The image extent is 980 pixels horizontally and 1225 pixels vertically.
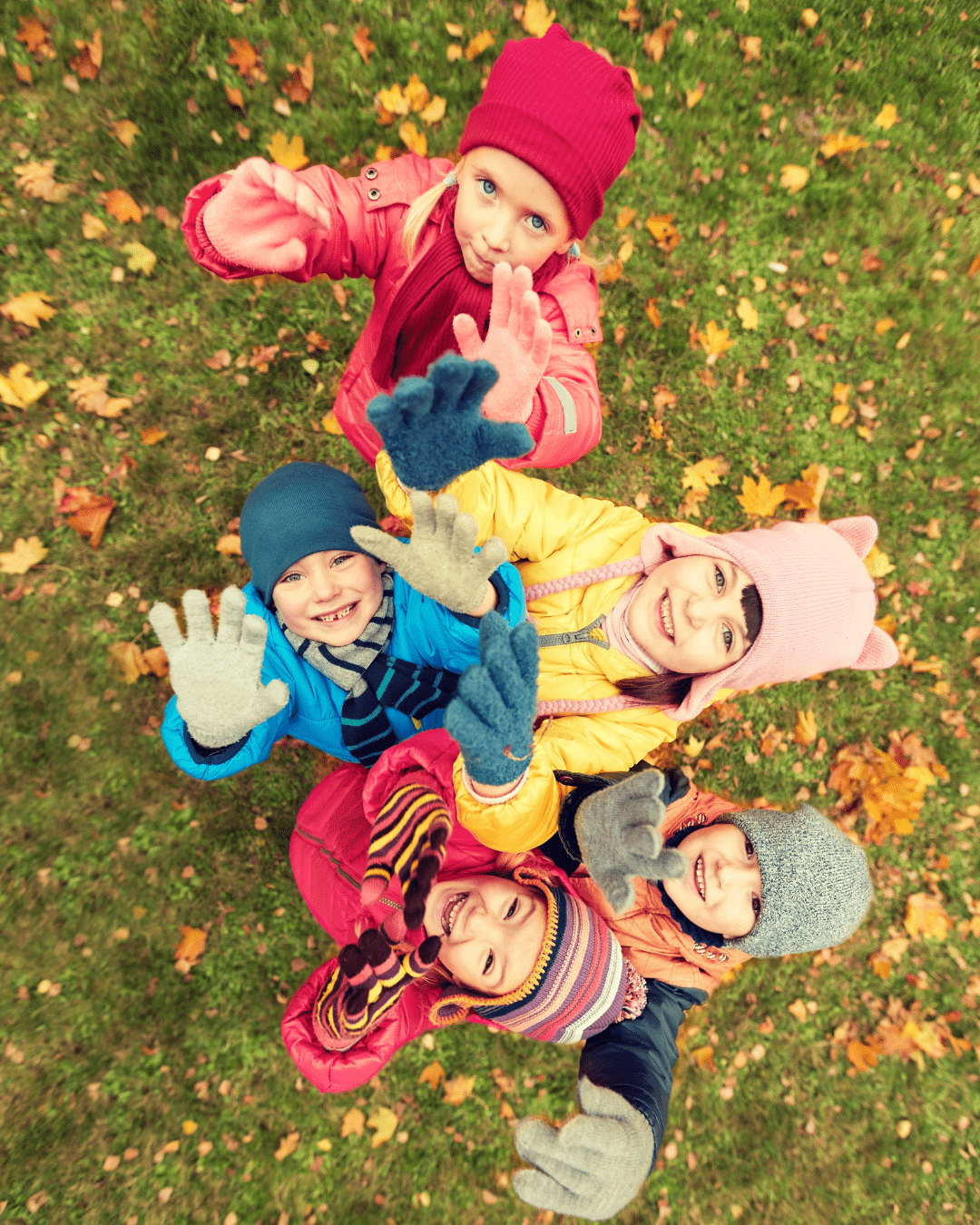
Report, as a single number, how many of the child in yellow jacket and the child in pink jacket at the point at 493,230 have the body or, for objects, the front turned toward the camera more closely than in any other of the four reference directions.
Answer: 2

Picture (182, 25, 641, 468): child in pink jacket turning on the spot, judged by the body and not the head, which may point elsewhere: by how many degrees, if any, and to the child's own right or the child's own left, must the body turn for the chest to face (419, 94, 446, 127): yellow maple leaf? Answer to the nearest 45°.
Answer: approximately 180°

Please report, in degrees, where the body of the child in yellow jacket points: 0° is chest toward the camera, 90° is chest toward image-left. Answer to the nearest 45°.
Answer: approximately 0°

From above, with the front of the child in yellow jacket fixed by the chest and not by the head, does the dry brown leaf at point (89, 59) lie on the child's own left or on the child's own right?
on the child's own right

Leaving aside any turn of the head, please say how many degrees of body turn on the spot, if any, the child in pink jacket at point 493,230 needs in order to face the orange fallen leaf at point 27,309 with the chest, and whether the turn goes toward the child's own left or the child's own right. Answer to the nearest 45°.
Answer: approximately 135° to the child's own right

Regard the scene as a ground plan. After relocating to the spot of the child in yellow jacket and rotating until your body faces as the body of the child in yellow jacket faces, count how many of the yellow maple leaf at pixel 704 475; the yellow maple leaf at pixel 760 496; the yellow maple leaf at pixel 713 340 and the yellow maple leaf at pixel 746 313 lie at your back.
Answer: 4

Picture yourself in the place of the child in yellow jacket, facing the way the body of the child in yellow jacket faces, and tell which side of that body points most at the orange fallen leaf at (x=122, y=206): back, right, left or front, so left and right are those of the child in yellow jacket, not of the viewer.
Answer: right
